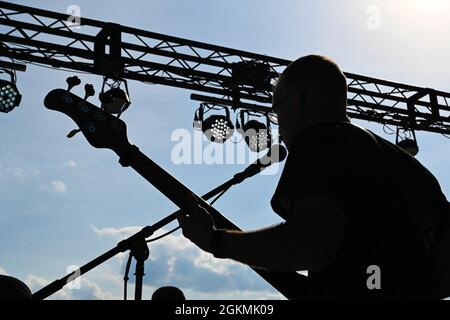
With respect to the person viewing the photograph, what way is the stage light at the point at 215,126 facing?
facing the viewer and to the right of the viewer

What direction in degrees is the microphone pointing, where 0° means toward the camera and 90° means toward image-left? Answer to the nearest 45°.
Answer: approximately 270°

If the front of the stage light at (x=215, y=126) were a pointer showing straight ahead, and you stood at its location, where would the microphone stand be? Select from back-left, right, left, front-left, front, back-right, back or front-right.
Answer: front-right

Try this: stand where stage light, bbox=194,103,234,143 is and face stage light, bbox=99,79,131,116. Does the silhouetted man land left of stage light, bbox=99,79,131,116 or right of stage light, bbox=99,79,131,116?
left

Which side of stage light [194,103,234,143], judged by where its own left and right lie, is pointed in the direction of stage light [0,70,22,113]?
right

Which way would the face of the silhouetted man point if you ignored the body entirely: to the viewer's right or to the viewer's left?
to the viewer's left

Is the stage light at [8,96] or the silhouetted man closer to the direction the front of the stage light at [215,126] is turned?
the silhouetted man

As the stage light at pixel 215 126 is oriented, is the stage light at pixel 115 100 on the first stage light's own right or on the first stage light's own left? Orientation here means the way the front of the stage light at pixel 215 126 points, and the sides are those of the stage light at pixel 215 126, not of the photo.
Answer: on the first stage light's own right

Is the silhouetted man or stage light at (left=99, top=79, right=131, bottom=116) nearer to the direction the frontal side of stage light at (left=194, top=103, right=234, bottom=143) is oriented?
the silhouetted man

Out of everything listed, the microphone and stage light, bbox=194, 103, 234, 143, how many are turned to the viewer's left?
0

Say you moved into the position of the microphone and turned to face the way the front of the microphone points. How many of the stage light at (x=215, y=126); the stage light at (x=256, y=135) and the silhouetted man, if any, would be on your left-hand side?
2

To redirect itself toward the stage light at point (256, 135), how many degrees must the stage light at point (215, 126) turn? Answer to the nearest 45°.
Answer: approximately 45° to its left
